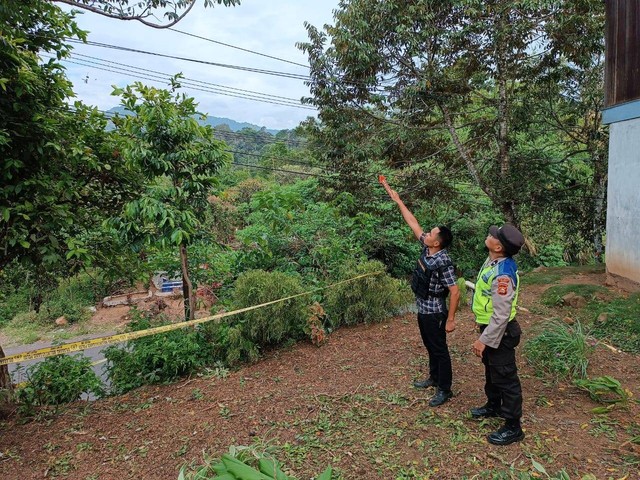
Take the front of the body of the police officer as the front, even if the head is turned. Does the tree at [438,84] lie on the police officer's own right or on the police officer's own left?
on the police officer's own right

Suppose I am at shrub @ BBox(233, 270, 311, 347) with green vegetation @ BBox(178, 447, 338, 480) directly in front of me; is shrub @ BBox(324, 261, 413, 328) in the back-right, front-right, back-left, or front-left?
back-left

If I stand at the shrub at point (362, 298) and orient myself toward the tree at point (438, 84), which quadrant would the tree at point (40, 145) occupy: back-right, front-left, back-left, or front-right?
back-left

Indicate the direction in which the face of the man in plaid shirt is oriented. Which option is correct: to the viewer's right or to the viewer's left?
to the viewer's left

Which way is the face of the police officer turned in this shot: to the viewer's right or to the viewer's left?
to the viewer's left

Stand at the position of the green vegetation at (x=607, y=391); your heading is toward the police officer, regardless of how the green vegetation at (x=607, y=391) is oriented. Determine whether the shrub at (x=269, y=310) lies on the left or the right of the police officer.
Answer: right

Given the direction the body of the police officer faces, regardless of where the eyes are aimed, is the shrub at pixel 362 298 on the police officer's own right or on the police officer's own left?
on the police officer's own right

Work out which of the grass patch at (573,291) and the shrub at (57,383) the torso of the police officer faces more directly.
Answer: the shrub

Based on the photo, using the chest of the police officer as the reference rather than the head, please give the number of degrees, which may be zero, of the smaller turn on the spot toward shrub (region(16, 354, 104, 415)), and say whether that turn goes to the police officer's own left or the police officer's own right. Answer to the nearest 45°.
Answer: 0° — they already face it

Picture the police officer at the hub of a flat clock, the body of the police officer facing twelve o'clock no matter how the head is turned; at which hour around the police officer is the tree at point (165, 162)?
The tree is roughly at 12 o'clock from the police officer.

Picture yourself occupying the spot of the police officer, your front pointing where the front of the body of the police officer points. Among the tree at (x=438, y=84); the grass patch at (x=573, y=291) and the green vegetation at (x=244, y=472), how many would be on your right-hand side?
2

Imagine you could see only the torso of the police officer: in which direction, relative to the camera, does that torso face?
to the viewer's left

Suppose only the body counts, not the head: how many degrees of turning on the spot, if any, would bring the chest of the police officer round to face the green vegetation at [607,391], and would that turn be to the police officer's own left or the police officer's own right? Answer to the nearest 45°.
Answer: approximately 135° to the police officer's own right
